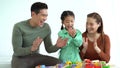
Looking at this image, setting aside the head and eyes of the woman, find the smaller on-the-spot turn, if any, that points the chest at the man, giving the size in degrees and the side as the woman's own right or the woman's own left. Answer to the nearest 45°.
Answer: approximately 45° to the woman's own right

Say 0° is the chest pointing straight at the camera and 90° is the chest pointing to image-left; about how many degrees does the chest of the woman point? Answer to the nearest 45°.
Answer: approximately 45°

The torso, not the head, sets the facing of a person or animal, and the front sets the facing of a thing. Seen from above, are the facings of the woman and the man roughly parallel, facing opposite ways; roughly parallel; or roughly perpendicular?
roughly perpendicular

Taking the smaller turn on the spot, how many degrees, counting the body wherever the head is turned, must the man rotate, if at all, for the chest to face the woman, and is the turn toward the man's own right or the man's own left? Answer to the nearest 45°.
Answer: approximately 45° to the man's own left
